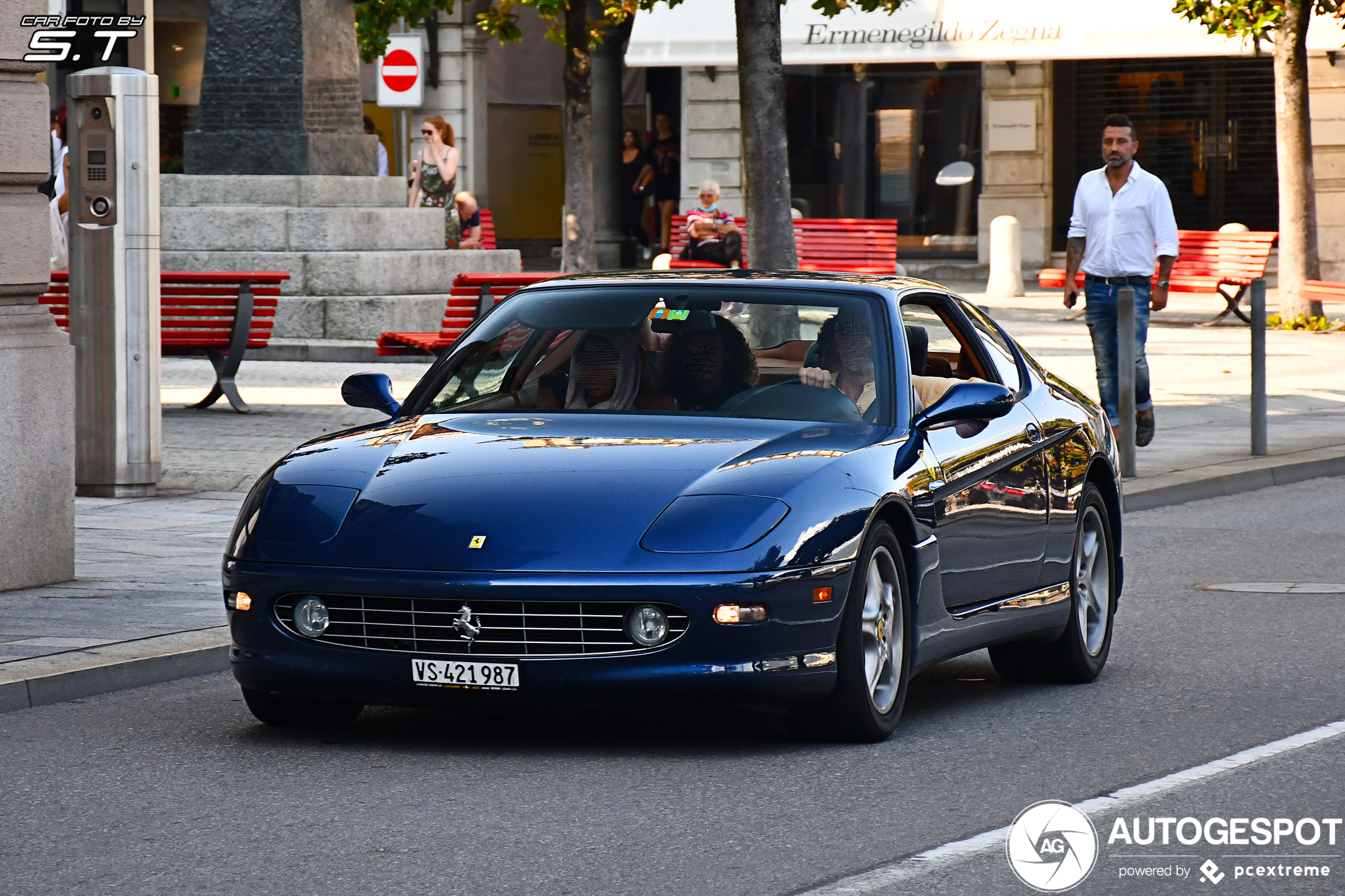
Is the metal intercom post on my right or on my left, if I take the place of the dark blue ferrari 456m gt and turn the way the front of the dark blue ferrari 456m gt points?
on my right

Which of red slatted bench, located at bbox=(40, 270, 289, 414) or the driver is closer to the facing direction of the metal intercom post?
the driver

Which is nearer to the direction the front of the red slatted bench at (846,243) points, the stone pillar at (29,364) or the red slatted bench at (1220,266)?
the stone pillar

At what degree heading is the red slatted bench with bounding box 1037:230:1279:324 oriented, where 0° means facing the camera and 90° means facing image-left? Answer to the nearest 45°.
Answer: approximately 45°

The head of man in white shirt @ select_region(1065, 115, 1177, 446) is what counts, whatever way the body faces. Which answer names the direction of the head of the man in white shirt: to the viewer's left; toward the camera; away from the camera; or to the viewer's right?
toward the camera

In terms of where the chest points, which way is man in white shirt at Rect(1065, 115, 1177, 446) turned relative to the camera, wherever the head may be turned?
toward the camera

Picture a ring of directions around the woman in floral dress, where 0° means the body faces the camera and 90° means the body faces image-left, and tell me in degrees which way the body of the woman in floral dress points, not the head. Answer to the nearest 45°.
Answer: approximately 45°

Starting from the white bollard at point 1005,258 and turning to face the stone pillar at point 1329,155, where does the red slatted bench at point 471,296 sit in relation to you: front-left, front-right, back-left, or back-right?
back-right

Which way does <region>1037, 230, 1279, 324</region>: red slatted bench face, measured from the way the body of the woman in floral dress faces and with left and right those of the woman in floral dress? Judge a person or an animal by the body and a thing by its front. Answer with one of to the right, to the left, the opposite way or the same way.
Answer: the same way

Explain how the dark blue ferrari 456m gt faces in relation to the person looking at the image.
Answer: facing the viewer and to the left of the viewer

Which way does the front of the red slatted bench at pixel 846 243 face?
toward the camera

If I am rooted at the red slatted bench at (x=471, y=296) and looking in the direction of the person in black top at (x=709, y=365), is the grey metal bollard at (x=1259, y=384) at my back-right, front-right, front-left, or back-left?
front-left

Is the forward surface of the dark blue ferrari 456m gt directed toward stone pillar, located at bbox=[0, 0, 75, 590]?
no

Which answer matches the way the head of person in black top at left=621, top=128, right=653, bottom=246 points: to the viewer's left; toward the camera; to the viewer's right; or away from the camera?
toward the camera
